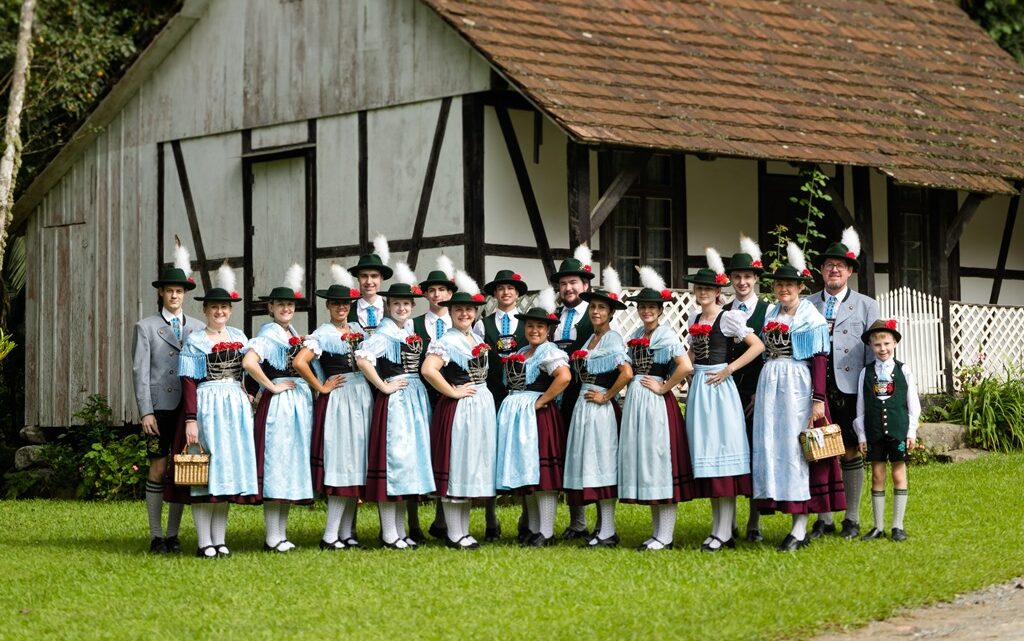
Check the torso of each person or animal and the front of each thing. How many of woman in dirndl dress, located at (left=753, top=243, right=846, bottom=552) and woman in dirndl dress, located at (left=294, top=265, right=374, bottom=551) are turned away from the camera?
0

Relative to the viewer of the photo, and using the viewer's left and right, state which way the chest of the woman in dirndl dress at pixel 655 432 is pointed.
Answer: facing the viewer and to the left of the viewer

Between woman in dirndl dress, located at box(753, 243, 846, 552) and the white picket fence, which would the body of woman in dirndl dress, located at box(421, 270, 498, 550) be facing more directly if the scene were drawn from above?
the woman in dirndl dress

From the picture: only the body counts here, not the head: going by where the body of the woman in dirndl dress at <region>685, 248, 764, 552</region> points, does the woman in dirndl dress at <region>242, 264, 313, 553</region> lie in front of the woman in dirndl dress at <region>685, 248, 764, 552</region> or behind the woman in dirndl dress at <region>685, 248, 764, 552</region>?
in front

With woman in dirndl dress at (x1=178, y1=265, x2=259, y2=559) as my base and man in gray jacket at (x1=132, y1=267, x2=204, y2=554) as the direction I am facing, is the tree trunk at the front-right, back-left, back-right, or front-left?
front-right

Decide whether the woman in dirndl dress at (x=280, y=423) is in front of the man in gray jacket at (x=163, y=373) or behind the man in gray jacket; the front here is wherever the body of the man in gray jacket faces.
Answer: in front

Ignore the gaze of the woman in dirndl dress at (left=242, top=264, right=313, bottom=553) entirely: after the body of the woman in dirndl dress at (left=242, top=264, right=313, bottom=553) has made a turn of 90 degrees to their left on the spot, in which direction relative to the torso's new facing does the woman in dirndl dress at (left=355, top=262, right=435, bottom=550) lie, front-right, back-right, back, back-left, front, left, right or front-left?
front-right

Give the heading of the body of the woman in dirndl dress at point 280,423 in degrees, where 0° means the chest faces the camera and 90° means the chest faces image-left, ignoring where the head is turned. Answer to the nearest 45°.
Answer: approximately 315°

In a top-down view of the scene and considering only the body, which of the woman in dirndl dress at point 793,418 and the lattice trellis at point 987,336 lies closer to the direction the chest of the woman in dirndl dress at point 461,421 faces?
the woman in dirndl dress

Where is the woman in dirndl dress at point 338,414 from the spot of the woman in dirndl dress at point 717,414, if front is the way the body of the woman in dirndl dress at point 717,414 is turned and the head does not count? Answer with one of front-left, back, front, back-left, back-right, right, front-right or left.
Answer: front-right

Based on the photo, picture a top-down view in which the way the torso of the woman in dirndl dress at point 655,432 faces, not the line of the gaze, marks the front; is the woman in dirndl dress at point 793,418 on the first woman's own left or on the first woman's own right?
on the first woman's own left

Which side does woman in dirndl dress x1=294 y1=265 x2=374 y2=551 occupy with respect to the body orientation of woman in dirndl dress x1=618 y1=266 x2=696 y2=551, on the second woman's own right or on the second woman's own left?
on the second woman's own right

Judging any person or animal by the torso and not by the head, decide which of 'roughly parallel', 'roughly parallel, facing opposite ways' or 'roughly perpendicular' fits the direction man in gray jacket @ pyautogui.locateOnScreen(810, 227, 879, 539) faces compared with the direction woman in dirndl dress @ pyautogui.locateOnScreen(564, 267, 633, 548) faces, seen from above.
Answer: roughly parallel

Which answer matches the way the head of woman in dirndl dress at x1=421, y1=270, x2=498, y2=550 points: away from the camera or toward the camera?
toward the camera

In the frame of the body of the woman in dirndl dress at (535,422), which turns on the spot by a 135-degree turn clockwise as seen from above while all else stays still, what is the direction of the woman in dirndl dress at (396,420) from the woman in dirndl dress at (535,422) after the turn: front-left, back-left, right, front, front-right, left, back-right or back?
left

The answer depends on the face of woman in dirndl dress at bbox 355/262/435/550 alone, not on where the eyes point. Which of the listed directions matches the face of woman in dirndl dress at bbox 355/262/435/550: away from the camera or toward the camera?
toward the camera

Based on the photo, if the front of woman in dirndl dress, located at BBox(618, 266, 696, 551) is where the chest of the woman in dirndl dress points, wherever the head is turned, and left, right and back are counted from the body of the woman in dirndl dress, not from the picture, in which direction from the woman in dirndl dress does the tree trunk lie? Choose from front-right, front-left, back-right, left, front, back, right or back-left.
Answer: right

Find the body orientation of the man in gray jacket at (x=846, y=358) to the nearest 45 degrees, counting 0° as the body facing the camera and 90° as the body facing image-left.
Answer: approximately 45°

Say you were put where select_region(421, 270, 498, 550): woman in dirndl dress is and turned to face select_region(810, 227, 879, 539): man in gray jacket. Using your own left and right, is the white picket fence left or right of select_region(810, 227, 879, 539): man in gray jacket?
left

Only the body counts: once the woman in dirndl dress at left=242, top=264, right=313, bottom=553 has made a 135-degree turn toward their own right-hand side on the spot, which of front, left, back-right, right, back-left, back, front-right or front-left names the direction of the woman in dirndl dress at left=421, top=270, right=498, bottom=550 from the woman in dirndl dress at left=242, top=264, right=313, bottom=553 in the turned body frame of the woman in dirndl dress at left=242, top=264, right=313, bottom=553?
back

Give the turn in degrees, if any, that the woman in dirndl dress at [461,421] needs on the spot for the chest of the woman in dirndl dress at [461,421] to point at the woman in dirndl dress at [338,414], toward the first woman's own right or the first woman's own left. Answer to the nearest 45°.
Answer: approximately 135° to the first woman's own right

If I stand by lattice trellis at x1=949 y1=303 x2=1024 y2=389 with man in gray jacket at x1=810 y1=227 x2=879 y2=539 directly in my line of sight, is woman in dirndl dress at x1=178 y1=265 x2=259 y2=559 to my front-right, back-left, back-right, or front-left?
front-right
